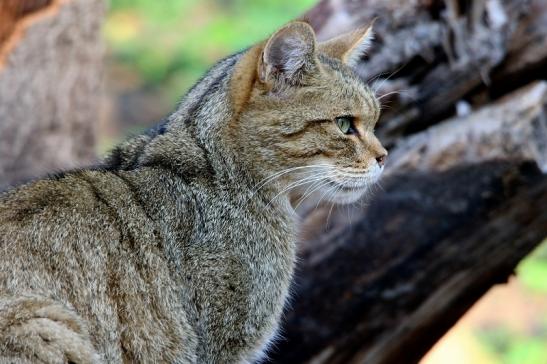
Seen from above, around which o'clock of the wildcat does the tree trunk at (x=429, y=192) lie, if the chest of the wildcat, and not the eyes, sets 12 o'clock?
The tree trunk is roughly at 11 o'clock from the wildcat.

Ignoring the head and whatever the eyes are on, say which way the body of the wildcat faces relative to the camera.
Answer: to the viewer's right
